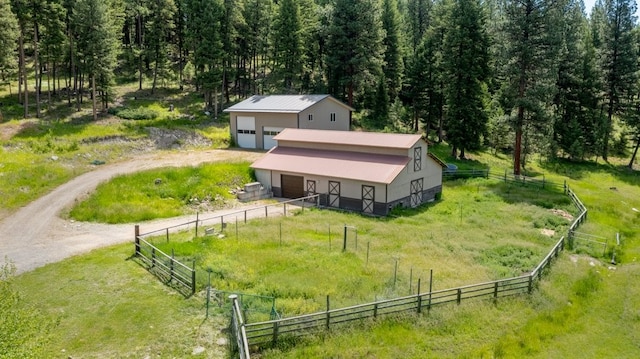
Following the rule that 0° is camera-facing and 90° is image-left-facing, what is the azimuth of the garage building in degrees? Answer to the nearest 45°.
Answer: approximately 45°

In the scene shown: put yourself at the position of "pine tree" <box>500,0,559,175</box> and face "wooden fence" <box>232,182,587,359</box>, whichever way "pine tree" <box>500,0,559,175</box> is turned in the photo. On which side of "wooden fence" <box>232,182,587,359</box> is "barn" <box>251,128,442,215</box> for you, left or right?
right

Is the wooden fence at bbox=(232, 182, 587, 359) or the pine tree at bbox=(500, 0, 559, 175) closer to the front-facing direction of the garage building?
the wooden fence

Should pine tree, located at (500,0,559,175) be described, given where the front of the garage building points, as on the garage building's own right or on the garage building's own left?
on the garage building's own left

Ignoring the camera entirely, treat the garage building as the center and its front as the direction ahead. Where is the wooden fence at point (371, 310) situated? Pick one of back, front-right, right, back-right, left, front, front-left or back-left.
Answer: front-left

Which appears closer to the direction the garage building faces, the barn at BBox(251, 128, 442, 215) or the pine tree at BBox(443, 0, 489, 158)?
the barn

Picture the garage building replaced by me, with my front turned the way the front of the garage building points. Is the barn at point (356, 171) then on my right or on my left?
on my left

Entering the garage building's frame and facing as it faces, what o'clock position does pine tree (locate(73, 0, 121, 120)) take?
The pine tree is roughly at 2 o'clock from the garage building.

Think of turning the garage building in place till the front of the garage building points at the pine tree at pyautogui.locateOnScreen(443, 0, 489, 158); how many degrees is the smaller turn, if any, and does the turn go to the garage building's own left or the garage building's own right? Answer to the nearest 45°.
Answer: approximately 135° to the garage building's own left

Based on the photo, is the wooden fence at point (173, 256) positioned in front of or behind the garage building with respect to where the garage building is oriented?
in front
